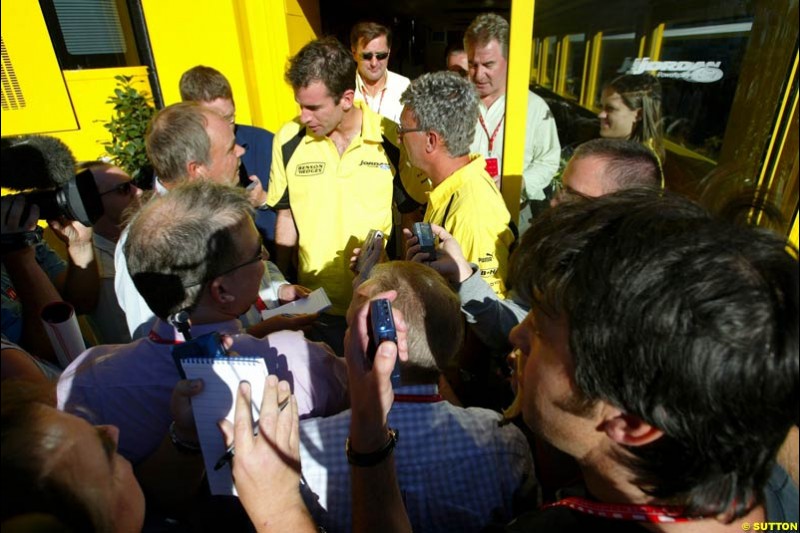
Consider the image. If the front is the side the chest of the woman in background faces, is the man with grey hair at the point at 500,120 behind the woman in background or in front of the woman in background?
in front

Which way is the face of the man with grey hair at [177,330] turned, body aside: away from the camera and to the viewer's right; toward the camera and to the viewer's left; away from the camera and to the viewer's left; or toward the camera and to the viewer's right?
away from the camera and to the viewer's right

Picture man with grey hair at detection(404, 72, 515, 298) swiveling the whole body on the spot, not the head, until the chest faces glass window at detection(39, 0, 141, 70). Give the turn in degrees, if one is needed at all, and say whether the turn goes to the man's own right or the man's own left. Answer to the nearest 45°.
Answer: approximately 45° to the man's own right

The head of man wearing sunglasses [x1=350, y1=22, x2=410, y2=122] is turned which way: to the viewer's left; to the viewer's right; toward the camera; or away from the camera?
toward the camera

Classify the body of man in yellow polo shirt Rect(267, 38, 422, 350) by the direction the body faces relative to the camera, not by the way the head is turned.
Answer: toward the camera

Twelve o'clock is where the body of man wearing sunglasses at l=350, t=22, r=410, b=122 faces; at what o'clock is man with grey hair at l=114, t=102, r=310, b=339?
The man with grey hair is roughly at 1 o'clock from the man wearing sunglasses.

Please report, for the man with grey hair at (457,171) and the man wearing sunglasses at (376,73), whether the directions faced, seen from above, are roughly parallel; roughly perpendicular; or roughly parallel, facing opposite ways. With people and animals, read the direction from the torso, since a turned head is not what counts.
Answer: roughly perpendicular

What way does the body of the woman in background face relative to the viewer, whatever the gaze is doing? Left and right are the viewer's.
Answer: facing to the left of the viewer

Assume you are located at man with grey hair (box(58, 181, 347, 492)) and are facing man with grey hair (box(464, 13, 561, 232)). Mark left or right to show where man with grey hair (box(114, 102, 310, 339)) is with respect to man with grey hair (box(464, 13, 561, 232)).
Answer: left

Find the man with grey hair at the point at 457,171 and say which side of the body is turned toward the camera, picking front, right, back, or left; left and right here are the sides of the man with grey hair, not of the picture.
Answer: left

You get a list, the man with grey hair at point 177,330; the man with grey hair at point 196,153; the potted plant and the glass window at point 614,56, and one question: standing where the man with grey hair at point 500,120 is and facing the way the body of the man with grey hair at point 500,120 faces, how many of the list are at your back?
1

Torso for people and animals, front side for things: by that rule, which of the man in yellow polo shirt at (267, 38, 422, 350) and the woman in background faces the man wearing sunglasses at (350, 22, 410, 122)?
the woman in background

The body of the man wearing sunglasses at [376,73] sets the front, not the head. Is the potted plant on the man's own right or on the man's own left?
on the man's own right

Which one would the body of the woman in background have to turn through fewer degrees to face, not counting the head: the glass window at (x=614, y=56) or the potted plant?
the potted plant

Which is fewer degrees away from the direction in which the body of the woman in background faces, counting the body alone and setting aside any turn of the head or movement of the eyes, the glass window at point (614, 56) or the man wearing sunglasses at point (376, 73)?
the man wearing sunglasses

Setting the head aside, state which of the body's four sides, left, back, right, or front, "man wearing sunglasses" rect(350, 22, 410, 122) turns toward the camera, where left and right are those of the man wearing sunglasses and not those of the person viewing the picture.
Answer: front
